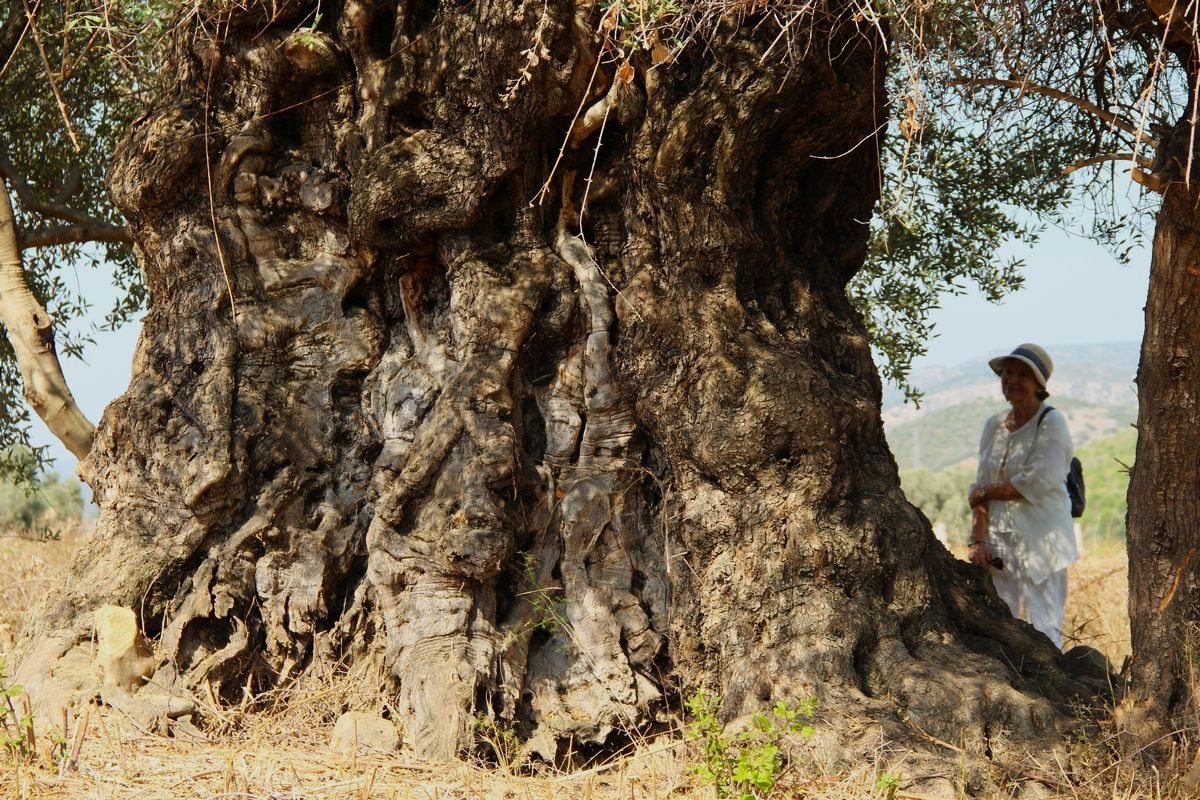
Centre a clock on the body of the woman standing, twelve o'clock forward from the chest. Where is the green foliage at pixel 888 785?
The green foliage is roughly at 11 o'clock from the woman standing.

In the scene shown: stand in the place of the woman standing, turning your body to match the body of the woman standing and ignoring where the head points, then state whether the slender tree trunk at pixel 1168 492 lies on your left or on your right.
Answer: on your left

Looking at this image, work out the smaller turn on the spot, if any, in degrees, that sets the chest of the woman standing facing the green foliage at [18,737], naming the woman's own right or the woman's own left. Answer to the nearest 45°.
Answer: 0° — they already face it

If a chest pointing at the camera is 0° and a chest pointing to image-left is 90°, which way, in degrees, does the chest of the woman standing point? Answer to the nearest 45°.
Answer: approximately 45°

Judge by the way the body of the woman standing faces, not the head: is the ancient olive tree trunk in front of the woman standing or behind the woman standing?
in front
